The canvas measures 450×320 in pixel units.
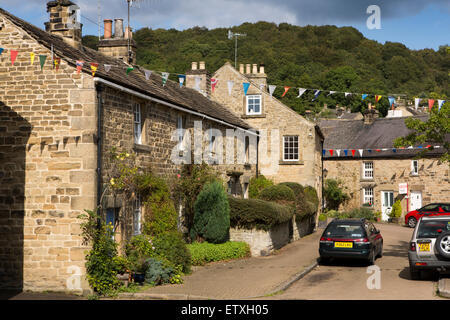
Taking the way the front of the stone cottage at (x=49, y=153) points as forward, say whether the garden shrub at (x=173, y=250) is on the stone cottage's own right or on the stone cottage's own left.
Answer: on the stone cottage's own left

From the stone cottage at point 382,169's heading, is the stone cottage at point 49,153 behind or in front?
in front

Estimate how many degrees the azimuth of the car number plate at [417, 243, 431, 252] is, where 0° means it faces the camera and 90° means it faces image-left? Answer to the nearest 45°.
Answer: approximately 0°

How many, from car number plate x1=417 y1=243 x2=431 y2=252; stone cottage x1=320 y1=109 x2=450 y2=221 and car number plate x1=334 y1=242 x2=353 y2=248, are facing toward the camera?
3

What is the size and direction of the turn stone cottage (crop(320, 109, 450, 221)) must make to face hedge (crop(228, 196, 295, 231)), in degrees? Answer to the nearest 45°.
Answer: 0° — it already faces it

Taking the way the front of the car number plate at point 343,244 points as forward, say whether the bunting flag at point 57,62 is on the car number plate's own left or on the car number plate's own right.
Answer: on the car number plate's own right

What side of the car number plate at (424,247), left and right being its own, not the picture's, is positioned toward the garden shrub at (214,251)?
right

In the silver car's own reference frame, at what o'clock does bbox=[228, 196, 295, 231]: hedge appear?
The hedge is roughly at 10 o'clock from the silver car.

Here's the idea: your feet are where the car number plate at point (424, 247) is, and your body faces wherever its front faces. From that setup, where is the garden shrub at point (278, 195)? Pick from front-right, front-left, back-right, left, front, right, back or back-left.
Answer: back-right

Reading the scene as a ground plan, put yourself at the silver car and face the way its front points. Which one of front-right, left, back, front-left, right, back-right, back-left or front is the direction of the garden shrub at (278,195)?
front-left

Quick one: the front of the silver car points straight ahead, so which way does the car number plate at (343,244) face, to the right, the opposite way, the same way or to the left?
the opposite way

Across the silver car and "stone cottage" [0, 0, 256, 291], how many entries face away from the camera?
1

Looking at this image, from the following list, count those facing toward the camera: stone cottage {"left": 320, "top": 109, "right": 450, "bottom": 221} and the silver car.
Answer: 1

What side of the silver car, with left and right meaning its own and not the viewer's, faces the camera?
back

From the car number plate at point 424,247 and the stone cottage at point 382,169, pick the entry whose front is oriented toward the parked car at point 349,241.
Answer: the stone cottage
